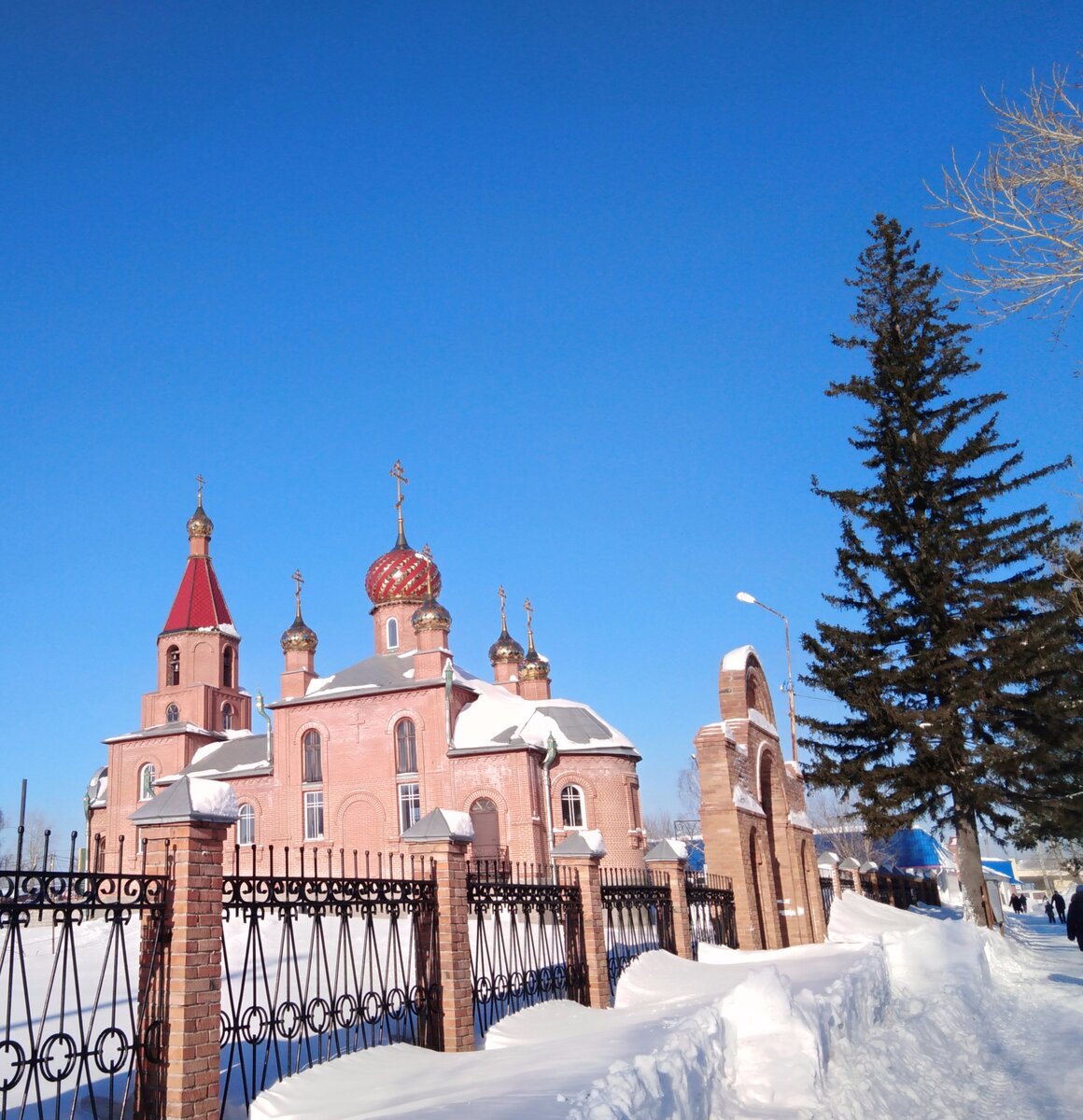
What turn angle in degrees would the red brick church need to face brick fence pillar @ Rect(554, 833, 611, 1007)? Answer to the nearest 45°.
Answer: approximately 135° to its left

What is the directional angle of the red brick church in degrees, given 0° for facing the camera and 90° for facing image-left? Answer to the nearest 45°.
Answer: approximately 135°

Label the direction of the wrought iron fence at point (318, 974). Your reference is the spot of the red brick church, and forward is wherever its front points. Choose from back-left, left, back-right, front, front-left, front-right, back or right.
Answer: back-left

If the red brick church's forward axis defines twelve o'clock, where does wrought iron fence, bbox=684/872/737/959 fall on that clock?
The wrought iron fence is roughly at 7 o'clock from the red brick church.

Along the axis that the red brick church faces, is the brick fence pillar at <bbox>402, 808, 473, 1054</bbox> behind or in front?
behind
